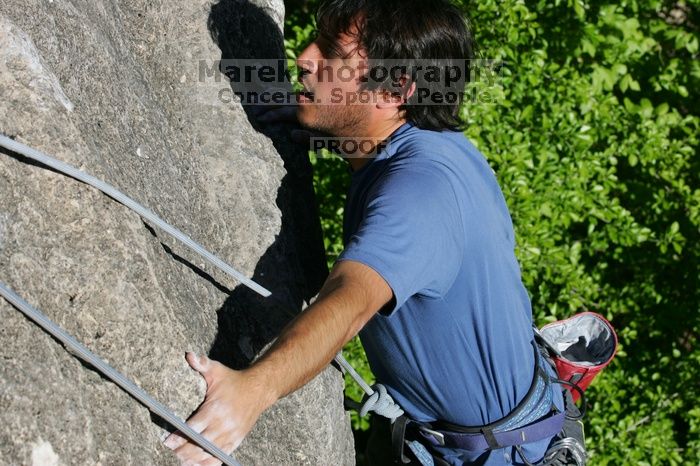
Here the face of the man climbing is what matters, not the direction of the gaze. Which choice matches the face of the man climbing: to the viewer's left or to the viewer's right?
to the viewer's left

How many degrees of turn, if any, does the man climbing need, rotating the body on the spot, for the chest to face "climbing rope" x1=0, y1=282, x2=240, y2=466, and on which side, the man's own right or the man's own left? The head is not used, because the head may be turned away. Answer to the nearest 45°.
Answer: approximately 45° to the man's own left

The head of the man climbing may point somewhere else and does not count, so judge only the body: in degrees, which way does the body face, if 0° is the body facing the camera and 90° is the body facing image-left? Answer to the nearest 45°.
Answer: approximately 90°
